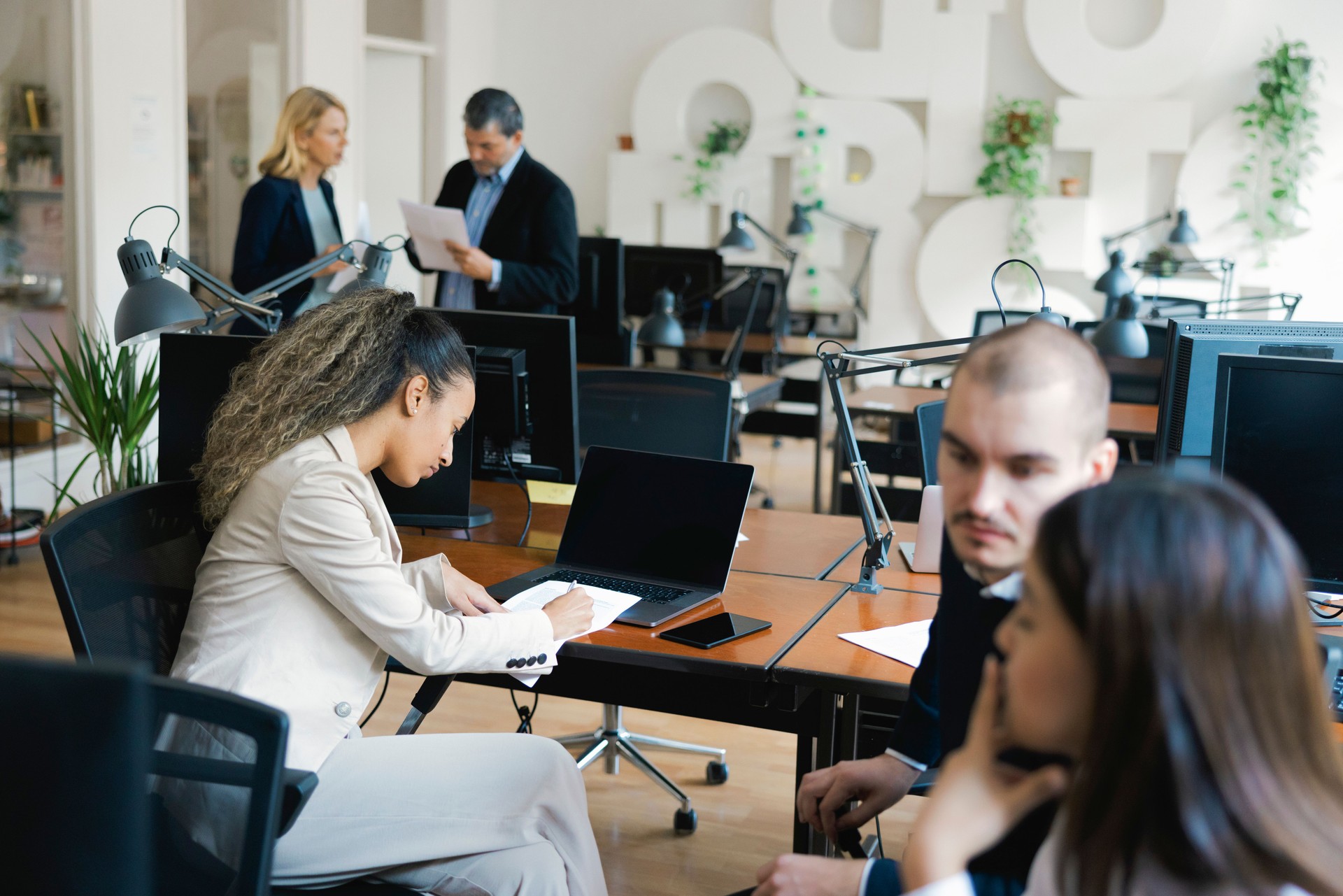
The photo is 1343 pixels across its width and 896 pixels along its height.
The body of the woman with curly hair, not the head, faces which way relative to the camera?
to the viewer's right

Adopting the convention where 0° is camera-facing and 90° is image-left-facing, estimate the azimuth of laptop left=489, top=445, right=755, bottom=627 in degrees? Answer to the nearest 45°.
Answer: approximately 45°

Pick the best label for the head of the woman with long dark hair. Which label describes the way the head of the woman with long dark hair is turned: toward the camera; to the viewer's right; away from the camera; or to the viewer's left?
to the viewer's left

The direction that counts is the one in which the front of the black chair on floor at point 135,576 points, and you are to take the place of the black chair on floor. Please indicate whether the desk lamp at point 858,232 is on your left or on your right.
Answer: on your left

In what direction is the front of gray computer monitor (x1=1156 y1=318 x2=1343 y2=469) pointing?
away from the camera

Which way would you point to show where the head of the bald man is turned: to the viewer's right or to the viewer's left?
to the viewer's left

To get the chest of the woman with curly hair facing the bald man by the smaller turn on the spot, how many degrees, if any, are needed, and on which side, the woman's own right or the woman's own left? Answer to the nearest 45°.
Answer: approximately 45° to the woman's own right

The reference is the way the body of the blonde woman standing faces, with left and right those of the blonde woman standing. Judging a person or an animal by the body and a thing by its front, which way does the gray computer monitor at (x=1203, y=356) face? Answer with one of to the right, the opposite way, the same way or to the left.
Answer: to the left
